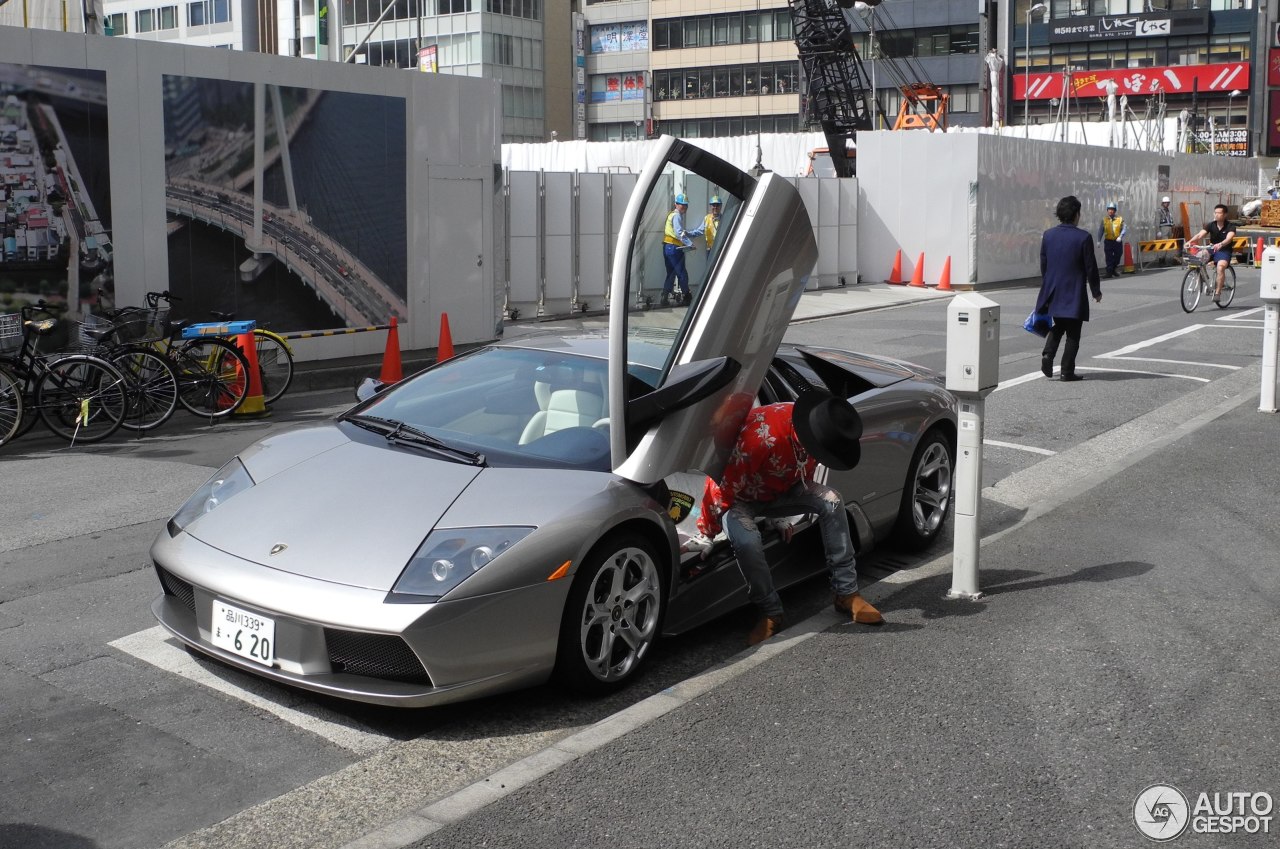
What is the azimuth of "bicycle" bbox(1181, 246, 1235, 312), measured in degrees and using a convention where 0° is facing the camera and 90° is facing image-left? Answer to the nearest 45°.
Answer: approximately 45°

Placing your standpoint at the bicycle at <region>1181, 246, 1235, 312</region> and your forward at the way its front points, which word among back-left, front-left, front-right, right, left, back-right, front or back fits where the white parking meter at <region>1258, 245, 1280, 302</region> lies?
front-left

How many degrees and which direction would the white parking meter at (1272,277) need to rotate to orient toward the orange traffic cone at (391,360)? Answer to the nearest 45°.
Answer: approximately 90° to its right

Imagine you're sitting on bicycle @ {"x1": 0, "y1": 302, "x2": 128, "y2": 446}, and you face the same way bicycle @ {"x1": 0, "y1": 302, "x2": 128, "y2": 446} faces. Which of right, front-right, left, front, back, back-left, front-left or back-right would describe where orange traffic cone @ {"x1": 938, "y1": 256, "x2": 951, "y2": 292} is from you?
back-right

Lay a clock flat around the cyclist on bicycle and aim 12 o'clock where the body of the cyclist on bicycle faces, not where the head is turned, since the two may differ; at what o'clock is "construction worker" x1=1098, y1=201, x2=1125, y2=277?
The construction worker is roughly at 4 o'clock from the cyclist on bicycle.

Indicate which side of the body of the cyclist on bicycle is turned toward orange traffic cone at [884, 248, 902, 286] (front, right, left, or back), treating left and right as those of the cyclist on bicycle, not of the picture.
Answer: right

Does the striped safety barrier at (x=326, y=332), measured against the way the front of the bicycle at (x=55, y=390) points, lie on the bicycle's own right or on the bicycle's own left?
on the bicycle's own right

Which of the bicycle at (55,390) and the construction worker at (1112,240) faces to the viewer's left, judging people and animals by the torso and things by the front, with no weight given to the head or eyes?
the bicycle

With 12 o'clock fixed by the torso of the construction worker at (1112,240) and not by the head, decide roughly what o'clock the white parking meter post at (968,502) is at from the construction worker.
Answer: The white parking meter post is roughly at 12 o'clock from the construction worker.

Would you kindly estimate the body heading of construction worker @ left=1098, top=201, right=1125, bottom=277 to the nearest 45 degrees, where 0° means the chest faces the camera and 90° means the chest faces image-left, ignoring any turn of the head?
approximately 0°
